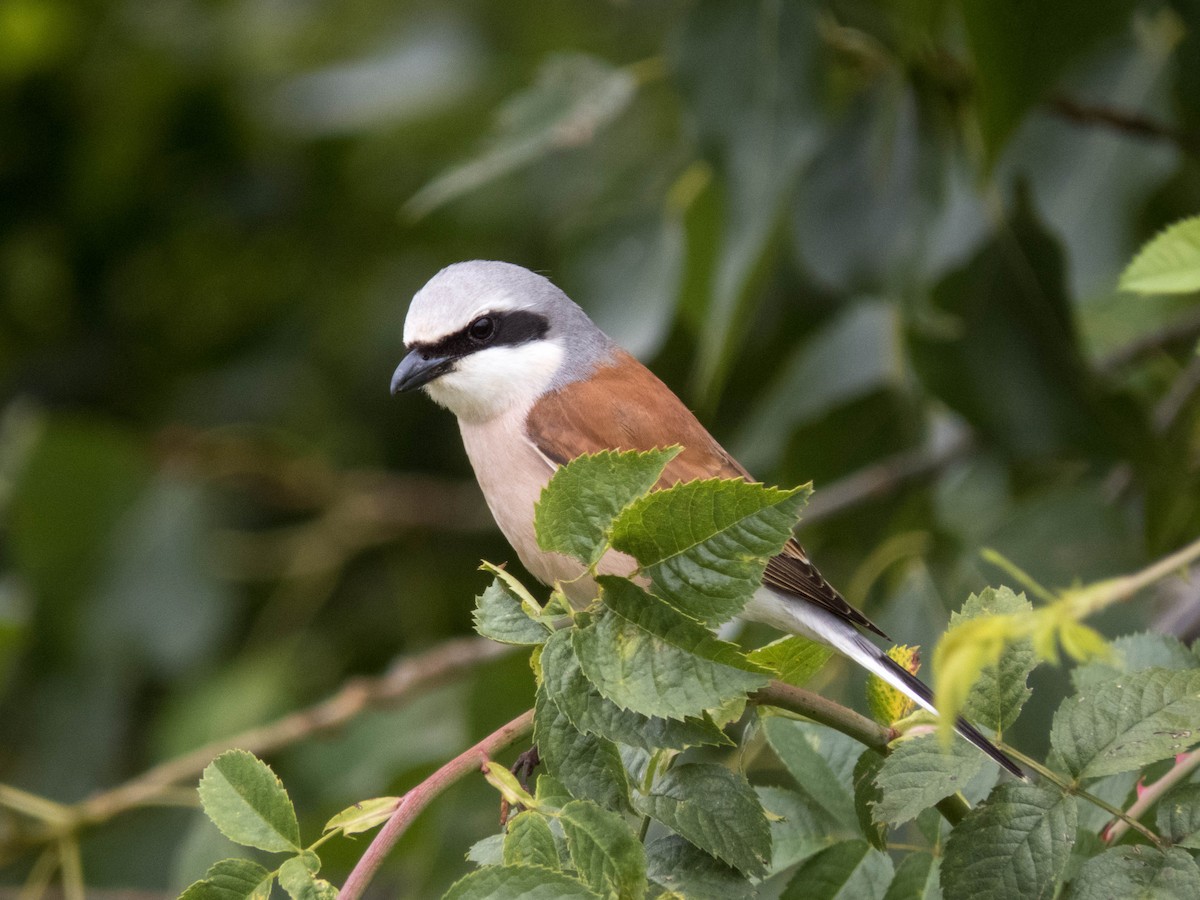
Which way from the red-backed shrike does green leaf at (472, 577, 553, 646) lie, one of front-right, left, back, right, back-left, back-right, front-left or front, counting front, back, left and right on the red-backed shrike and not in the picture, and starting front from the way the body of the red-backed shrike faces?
front

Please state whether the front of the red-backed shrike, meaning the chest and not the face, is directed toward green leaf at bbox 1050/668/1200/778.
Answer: no

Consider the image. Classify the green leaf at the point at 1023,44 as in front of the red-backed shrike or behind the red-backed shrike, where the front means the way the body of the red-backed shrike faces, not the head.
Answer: behind

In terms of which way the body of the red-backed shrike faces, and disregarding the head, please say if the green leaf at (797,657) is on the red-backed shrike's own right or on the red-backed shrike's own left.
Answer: on the red-backed shrike's own left

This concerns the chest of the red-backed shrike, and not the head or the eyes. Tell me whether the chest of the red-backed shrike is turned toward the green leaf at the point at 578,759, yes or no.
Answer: no

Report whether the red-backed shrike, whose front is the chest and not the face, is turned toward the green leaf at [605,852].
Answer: no

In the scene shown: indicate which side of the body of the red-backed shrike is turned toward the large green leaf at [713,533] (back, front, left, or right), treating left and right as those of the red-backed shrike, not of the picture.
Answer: left

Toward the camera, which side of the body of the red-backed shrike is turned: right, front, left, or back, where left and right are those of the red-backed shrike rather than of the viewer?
left

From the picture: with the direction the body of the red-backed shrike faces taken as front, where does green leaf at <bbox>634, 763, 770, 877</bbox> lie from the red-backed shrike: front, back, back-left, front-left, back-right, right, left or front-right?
left

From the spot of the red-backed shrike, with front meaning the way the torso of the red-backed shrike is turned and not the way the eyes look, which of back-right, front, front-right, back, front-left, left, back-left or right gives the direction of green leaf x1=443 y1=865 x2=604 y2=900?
left
